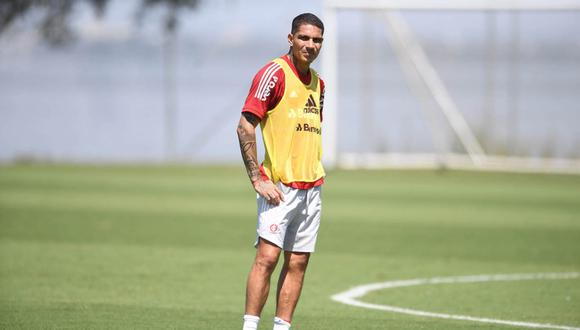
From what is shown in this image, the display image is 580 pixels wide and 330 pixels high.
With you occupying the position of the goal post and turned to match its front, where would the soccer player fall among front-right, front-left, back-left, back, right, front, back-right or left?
front

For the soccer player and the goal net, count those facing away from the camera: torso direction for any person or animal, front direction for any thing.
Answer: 0

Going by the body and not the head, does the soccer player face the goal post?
no

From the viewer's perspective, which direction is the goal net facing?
toward the camera

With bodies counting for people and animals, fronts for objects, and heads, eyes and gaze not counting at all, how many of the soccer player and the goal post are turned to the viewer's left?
0

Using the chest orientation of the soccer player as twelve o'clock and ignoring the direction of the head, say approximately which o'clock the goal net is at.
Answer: The goal net is roughly at 8 o'clock from the soccer player.

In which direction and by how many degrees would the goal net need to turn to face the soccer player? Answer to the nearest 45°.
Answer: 0° — it already faces them
